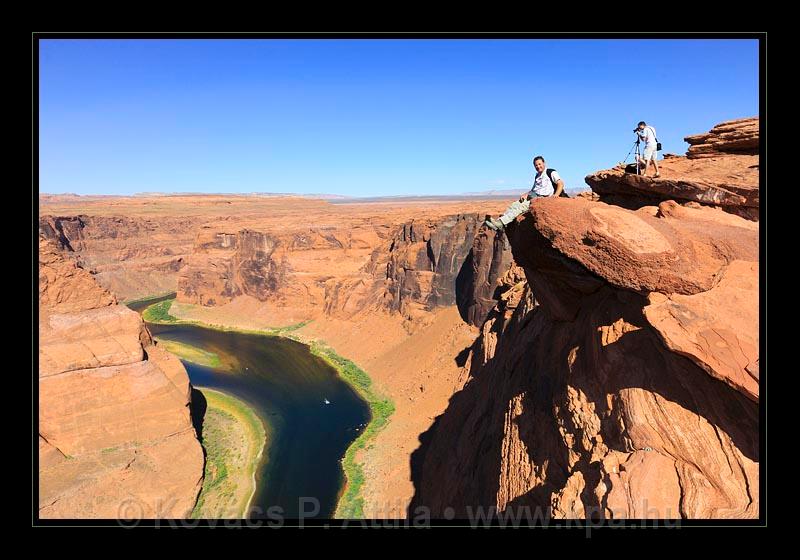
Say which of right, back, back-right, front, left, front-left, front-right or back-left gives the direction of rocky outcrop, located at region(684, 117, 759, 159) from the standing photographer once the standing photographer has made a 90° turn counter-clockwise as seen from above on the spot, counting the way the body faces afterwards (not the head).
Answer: back-left

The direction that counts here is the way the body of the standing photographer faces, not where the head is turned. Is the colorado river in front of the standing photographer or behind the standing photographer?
in front

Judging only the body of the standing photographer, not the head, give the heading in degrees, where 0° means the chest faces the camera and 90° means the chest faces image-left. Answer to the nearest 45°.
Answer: approximately 90°

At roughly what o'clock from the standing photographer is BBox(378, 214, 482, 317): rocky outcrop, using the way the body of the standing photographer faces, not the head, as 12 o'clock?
The rocky outcrop is roughly at 2 o'clock from the standing photographer.

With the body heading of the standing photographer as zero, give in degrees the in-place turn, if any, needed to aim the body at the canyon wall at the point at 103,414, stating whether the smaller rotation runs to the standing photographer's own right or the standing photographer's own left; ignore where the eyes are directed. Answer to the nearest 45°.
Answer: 0° — they already face it
